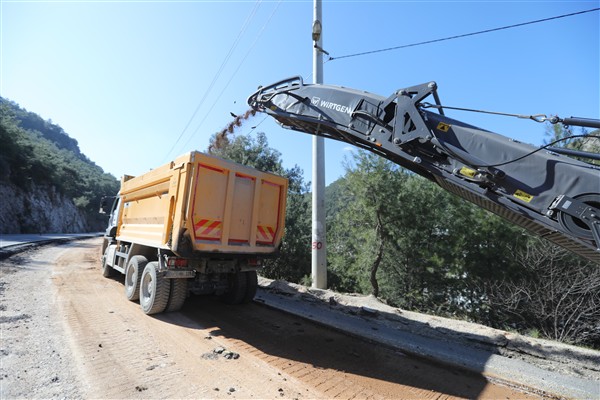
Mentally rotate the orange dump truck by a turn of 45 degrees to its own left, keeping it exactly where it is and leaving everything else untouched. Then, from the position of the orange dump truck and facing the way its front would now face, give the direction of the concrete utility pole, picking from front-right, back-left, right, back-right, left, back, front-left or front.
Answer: back-right

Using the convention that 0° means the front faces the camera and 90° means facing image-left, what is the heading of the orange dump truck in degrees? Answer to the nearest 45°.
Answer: approximately 135°
